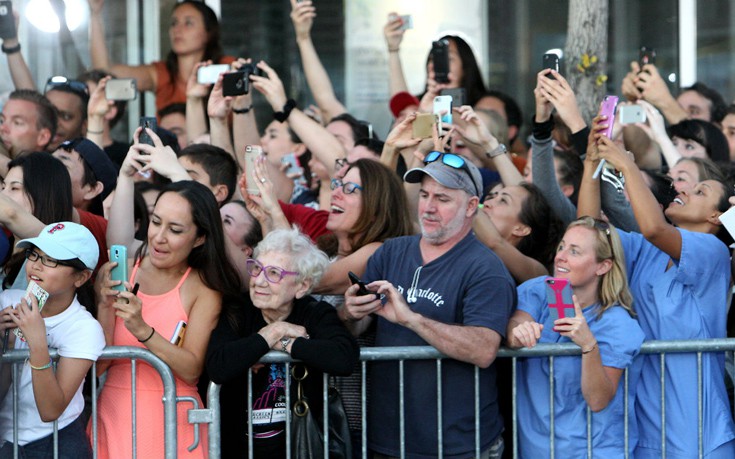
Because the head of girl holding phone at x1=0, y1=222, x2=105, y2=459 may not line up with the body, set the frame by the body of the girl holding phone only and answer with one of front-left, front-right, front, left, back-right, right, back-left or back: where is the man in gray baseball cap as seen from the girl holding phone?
back-left

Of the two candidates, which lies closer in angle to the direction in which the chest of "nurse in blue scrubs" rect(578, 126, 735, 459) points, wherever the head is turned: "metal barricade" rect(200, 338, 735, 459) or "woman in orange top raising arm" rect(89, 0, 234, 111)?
the metal barricade

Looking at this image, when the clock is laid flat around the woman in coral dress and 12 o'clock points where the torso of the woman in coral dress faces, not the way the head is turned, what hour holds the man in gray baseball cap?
The man in gray baseball cap is roughly at 8 o'clock from the woman in coral dress.

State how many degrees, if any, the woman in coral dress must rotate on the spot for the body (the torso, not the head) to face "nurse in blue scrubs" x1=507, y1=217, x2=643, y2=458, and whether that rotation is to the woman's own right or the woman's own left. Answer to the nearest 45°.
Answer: approximately 135° to the woman's own left

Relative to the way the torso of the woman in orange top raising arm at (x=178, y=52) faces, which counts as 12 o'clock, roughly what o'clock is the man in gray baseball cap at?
The man in gray baseball cap is roughly at 10 o'clock from the woman in orange top raising arm.

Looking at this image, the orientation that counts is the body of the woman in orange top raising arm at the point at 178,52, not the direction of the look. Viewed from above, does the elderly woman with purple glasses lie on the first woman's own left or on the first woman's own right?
on the first woman's own left

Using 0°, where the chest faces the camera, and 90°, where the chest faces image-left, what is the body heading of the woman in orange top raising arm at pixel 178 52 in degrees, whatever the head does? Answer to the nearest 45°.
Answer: approximately 45°
